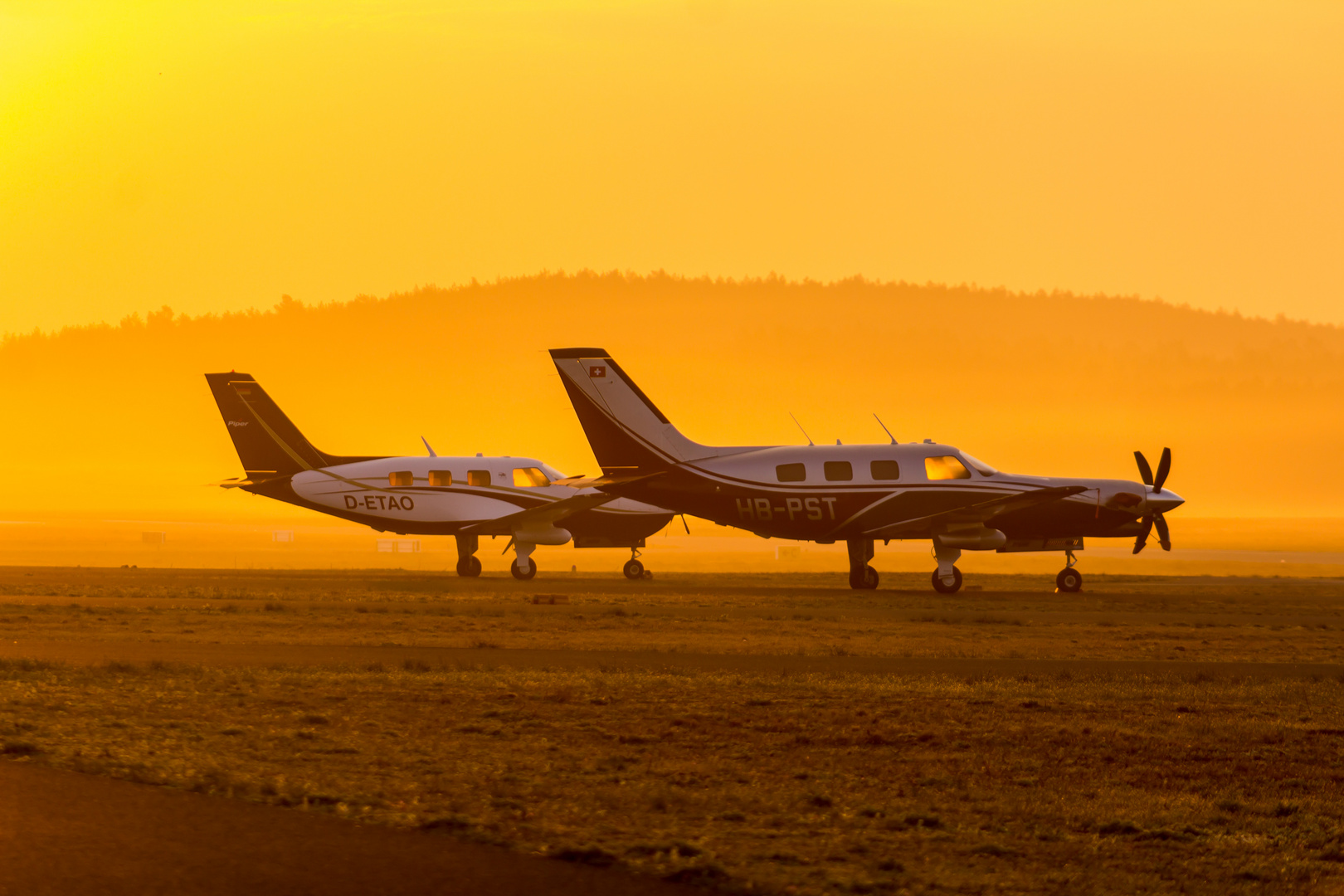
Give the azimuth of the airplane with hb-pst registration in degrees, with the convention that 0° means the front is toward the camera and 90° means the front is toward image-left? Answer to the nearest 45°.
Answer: approximately 270°
